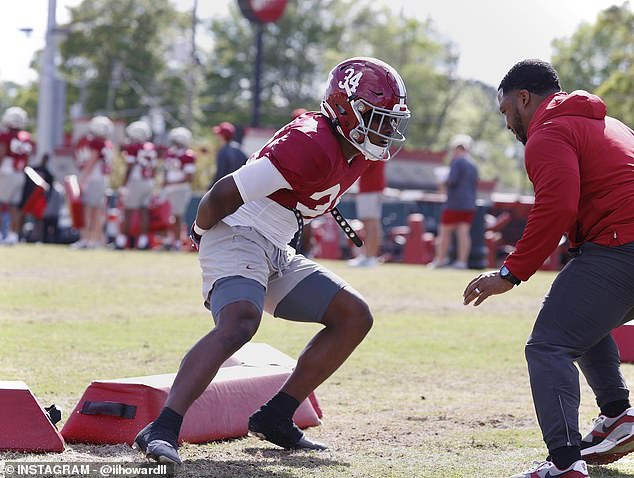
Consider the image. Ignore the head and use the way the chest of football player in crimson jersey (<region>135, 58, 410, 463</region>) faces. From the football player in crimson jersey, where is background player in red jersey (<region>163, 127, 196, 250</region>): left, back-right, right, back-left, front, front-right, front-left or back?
back-left

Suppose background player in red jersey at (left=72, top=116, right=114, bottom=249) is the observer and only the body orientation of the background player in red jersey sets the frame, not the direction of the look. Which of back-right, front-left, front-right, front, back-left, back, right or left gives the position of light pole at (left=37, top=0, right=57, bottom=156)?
back-right

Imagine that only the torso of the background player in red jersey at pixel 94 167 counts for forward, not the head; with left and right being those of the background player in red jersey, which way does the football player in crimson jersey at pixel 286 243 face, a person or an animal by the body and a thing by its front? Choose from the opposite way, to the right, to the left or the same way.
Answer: to the left

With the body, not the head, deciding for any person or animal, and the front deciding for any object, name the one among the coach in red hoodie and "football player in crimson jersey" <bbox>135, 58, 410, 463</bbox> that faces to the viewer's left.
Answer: the coach in red hoodie

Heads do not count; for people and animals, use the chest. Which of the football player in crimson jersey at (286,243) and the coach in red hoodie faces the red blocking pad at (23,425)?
the coach in red hoodie

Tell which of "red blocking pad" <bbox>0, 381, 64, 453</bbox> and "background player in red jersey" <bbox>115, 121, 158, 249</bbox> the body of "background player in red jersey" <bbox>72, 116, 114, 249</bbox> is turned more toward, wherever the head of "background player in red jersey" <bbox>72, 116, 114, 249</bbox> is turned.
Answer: the red blocking pad

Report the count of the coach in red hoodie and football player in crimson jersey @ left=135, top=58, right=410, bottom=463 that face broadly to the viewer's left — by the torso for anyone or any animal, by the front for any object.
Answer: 1

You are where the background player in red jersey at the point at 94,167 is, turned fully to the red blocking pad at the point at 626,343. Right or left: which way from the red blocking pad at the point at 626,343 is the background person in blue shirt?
left

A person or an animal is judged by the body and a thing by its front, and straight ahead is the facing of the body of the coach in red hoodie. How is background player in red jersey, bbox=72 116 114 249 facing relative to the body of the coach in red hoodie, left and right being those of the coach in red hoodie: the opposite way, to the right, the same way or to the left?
to the left

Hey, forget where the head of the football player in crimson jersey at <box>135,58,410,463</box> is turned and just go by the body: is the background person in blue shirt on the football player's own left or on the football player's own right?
on the football player's own left

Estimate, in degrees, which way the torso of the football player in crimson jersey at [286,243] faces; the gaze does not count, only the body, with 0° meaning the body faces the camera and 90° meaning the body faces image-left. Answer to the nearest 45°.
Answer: approximately 315°

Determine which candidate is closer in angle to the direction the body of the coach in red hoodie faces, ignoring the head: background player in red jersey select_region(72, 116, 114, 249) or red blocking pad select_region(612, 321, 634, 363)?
the background player in red jersey

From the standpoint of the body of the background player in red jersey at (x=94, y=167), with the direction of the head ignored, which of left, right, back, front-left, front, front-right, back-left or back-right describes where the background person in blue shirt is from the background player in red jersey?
left

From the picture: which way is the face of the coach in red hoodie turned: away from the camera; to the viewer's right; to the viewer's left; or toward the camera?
to the viewer's left

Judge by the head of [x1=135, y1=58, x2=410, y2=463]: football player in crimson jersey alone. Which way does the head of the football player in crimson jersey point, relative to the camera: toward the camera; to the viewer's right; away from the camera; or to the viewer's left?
to the viewer's right

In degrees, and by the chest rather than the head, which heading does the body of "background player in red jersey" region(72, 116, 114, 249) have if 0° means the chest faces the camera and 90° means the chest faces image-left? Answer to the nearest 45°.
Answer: approximately 45°

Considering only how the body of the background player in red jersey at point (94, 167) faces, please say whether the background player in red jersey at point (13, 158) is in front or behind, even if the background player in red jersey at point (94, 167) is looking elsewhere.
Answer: in front
